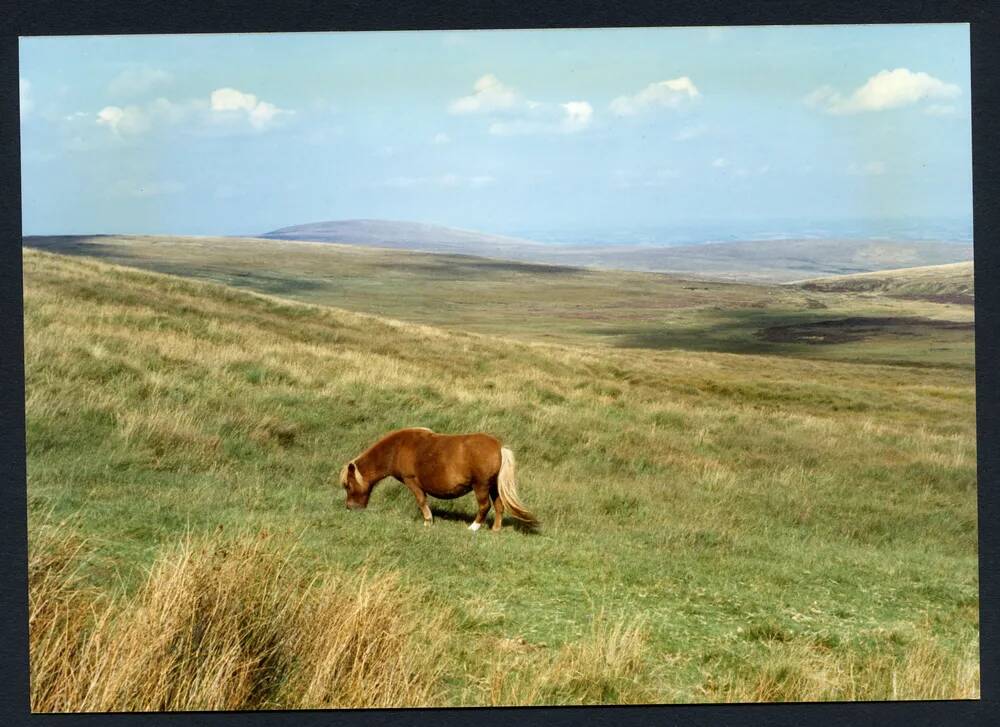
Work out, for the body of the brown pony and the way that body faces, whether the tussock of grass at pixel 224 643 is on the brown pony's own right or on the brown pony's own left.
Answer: on the brown pony's own left

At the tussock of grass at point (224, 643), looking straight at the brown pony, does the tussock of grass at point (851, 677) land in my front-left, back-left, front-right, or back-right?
front-right

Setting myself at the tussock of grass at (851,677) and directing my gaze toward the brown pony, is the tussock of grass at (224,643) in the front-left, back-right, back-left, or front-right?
front-left

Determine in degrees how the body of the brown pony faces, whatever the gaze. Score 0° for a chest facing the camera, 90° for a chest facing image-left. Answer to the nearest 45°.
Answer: approximately 90°

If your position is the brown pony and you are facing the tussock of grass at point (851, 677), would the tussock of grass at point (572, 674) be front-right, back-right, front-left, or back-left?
front-right

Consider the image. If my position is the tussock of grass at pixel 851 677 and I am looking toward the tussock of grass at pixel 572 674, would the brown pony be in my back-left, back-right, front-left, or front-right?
front-right

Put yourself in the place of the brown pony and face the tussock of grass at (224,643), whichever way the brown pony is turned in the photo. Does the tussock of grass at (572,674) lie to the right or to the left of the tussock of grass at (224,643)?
left

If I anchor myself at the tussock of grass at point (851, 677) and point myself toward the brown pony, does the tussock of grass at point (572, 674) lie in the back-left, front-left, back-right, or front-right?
front-left

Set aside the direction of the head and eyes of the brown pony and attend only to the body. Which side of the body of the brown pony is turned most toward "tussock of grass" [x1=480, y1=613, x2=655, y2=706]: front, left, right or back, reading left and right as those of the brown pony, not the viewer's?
left

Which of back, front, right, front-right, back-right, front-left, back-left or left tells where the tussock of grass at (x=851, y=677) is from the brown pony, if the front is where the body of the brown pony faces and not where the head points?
back-left
